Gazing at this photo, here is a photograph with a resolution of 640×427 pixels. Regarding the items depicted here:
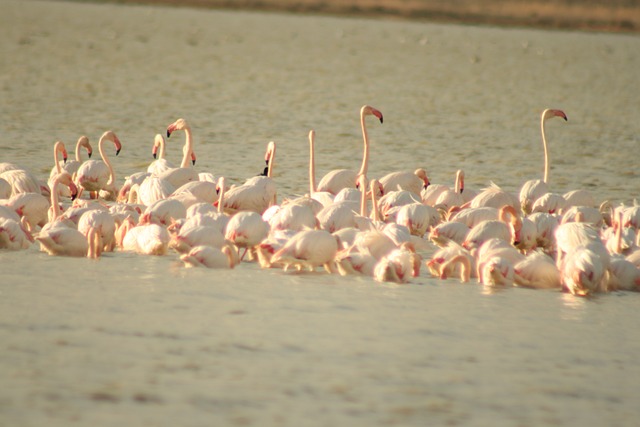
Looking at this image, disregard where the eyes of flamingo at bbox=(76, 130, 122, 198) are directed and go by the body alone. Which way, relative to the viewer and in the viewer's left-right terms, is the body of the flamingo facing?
facing to the right of the viewer

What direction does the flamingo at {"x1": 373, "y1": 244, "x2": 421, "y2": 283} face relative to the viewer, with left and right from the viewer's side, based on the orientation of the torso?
facing to the right of the viewer

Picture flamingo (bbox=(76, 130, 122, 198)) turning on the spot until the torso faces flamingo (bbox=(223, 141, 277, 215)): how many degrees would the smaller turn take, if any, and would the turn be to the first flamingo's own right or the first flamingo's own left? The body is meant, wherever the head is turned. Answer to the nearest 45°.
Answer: approximately 45° to the first flamingo's own right

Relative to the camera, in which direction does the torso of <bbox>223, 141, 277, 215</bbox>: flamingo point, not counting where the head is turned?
to the viewer's right

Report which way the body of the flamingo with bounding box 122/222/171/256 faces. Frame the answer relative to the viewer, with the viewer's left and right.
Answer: facing to the left of the viewer

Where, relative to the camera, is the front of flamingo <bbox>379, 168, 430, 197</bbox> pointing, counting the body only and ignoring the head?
to the viewer's right
